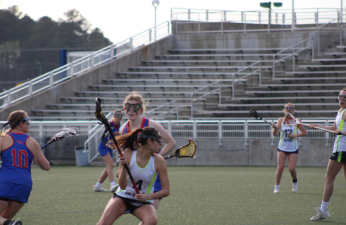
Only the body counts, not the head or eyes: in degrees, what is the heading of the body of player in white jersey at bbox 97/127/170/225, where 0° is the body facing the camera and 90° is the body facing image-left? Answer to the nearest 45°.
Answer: approximately 0°

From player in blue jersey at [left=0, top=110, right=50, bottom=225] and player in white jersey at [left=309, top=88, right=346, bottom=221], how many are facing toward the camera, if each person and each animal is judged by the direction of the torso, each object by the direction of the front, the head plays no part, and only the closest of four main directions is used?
0

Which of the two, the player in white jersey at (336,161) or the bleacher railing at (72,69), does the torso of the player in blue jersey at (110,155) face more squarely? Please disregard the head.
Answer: the player in white jersey

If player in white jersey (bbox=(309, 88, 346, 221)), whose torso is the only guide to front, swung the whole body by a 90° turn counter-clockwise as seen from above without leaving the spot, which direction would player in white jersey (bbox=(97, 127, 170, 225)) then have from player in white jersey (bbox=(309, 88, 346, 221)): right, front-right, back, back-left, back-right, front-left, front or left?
front-right

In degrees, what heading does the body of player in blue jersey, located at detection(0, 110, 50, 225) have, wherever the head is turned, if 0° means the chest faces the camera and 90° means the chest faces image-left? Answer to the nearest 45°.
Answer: approximately 225°

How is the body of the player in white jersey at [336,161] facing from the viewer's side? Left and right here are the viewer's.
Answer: facing to the left of the viewer

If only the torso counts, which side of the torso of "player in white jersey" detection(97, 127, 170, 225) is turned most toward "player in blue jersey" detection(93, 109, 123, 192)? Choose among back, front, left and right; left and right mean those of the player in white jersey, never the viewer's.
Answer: back

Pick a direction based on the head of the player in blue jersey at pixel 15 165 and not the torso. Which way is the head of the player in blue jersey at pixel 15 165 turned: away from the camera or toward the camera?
away from the camera

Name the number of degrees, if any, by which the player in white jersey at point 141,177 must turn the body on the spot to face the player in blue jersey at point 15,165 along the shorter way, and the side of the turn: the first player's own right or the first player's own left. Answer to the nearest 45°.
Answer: approximately 135° to the first player's own right

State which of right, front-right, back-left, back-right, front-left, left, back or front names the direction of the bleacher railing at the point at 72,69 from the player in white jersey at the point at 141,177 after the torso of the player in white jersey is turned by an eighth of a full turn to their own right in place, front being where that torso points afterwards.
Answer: back-right

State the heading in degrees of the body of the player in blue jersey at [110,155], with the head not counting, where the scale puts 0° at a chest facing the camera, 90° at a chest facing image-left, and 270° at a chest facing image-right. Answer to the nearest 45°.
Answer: approximately 315°

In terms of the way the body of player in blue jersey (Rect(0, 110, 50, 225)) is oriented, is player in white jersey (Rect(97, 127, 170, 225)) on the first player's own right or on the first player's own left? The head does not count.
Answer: on the first player's own right
